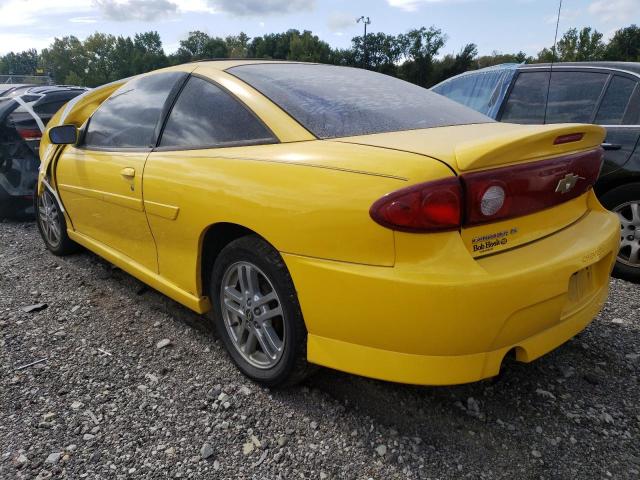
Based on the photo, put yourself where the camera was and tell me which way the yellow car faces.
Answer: facing away from the viewer and to the left of the viewer

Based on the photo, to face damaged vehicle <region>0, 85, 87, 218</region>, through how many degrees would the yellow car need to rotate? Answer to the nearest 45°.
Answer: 0° — it already faces it

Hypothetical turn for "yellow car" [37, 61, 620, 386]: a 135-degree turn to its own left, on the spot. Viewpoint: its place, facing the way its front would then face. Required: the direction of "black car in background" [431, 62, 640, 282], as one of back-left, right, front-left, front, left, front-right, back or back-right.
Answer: back-left

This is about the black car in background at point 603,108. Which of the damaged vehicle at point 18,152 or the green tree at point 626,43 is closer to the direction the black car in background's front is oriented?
the damaged vehicle

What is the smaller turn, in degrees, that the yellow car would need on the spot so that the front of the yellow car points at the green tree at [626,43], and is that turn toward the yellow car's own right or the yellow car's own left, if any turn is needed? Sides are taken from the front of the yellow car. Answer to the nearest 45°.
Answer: approximately 90° to the yellow car's own right

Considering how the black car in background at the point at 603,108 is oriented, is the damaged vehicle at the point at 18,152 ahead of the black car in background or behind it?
ahead
